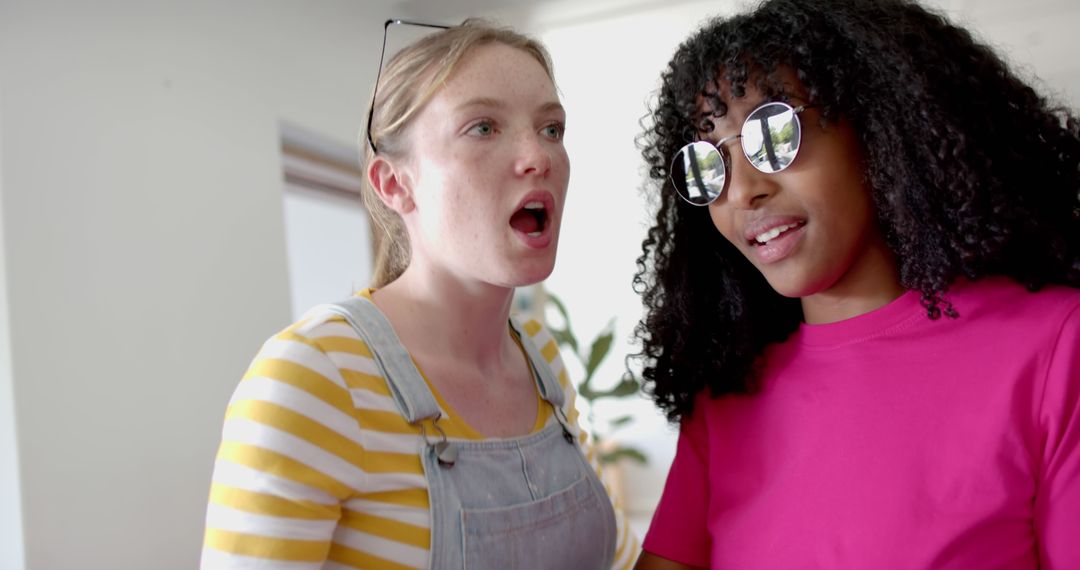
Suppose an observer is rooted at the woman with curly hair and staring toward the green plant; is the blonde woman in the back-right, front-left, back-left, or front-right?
front-left

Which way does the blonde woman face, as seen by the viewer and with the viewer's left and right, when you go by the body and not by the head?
facing the viewer and to the right of the viewer

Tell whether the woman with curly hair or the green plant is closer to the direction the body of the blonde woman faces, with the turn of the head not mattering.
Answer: the woman with curly hair

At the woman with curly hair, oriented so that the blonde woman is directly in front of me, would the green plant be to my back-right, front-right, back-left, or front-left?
front-right

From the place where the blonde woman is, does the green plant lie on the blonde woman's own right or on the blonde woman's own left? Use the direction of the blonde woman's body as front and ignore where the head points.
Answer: on the blonde woman's own left

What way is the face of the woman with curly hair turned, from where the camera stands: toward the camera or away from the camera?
toward the camera

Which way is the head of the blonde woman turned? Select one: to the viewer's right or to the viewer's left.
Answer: to the viewer's right

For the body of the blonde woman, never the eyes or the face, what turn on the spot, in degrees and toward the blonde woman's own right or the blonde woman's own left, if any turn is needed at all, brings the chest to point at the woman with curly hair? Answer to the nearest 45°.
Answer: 0° — they already face them
